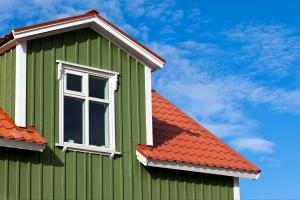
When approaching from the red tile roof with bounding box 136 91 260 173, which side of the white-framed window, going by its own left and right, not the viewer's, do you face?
left

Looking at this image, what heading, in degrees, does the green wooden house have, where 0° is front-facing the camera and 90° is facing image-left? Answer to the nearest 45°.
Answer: approximately 315°

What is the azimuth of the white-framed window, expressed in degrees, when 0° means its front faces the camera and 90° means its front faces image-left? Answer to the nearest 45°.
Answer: approximately 315°
